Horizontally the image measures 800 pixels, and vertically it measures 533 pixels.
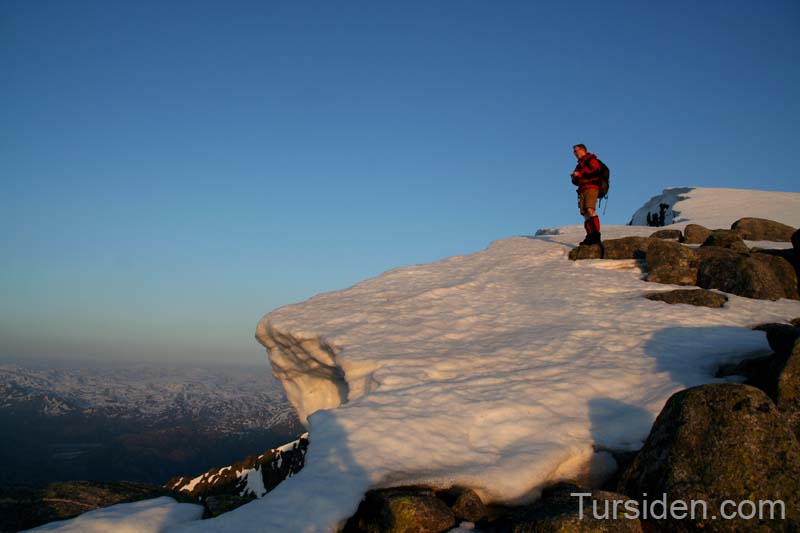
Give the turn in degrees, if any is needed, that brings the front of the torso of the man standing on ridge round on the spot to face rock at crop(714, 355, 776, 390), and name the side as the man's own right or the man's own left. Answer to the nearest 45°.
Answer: approximately 90° to the man's own left

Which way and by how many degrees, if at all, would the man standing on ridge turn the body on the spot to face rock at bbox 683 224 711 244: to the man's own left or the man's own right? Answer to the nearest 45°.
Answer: approximately 135° to the man's own right

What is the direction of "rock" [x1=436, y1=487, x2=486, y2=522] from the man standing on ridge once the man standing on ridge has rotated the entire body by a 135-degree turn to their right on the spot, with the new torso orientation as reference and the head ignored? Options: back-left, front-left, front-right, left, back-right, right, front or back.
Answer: back-right

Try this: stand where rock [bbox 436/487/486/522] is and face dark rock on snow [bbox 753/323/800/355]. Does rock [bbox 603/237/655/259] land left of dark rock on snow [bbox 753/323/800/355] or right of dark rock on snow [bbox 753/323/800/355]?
left

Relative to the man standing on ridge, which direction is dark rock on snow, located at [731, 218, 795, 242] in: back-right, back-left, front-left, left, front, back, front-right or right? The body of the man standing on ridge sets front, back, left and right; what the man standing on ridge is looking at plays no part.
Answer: back-right

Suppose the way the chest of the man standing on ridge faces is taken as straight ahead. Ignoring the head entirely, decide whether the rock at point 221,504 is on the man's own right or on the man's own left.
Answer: on the man's own left

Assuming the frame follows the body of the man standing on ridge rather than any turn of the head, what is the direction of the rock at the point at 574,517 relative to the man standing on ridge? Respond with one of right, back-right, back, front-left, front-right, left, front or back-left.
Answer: left

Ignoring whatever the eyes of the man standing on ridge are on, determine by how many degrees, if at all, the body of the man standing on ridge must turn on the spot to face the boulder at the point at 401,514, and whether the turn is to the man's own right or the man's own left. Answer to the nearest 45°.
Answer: approximately 90° to the man's own left

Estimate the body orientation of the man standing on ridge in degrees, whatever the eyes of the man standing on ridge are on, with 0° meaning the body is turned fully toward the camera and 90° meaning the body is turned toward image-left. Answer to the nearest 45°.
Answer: approximately 90°
